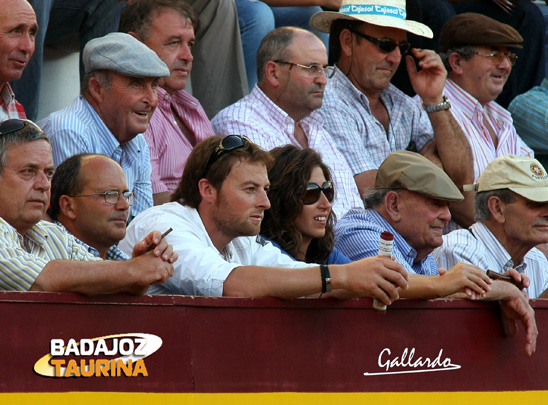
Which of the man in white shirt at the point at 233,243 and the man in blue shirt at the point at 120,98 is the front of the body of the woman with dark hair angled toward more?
the man in white shirt

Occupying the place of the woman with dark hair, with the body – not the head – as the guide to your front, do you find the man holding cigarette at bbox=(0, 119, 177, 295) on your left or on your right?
on your right

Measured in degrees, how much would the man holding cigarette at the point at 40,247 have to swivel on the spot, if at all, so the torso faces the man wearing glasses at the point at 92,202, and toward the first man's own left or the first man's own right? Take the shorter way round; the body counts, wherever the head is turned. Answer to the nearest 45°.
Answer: approximately 135° to the first man's own left

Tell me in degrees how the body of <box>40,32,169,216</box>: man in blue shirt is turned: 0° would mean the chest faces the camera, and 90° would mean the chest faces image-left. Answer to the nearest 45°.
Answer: approximately 315°

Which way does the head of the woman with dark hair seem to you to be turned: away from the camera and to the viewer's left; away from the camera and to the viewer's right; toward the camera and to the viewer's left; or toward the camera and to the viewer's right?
toward the camera and to the viewer's right

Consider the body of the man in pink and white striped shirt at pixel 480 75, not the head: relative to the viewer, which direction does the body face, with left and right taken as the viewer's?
facing the viewer and to the right of the viewer

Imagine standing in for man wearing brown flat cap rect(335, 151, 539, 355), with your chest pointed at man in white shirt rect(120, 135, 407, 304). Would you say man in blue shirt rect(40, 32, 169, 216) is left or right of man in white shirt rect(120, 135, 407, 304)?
right

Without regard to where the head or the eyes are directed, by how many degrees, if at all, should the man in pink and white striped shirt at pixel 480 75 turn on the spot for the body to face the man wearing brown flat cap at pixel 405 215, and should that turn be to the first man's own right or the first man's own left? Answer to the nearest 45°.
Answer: approximately 45° to the first man's own right

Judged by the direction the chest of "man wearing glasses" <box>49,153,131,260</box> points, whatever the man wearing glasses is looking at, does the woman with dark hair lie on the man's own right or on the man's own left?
on the man's own left

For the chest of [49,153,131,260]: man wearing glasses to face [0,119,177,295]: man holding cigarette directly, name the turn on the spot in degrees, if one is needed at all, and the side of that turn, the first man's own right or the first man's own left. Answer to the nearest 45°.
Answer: approximately 45° to the first man's own right

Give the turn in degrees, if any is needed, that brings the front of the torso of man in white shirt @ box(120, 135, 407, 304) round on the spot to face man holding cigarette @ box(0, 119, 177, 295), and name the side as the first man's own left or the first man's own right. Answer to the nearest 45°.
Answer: approximately 90° to the first man's own right

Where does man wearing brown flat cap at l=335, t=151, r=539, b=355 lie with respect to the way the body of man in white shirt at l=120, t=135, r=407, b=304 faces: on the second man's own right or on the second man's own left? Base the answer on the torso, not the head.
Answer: on the second man's own left
